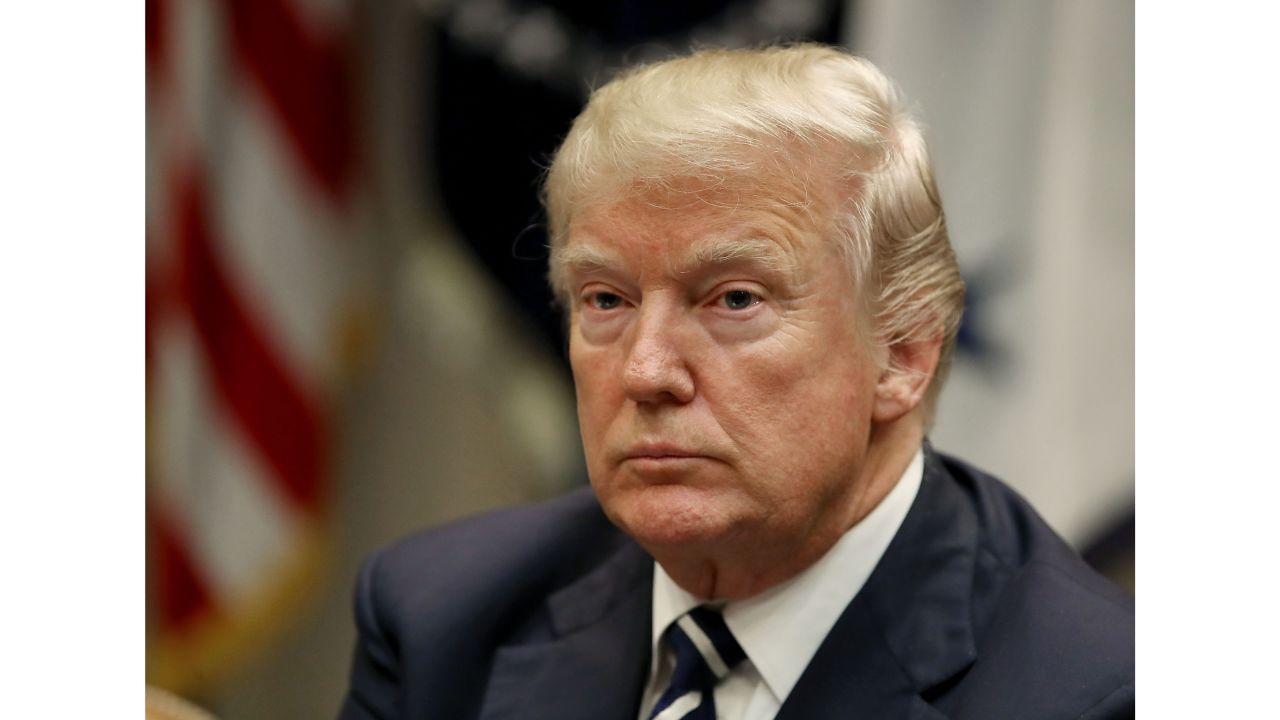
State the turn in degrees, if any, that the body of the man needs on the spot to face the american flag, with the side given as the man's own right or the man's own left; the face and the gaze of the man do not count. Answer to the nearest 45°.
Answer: approximately 90° to the man's own right

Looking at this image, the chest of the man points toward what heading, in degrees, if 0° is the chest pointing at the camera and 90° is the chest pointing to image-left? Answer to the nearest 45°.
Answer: approximately 45°
